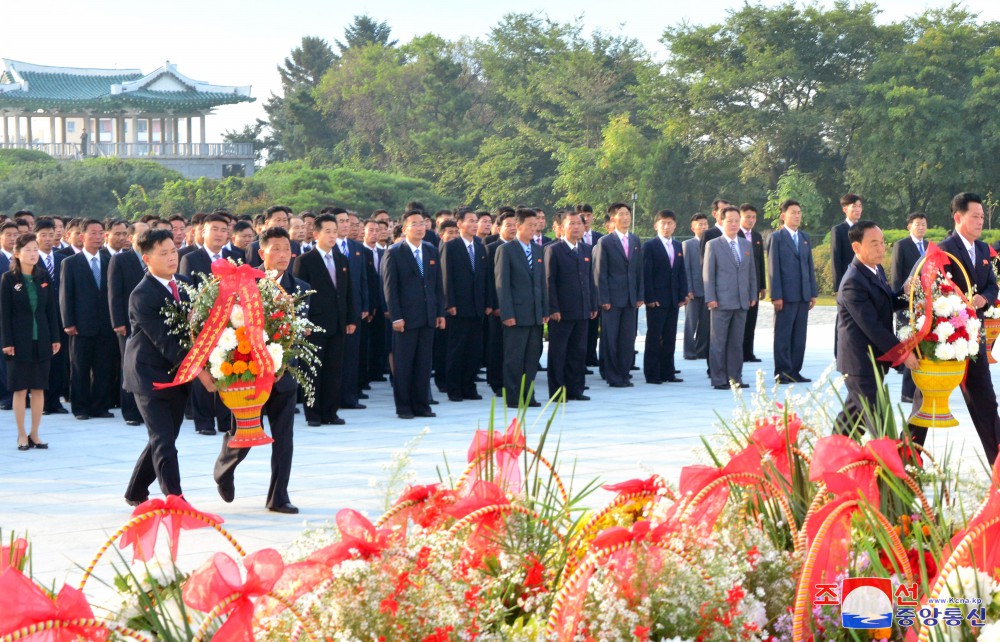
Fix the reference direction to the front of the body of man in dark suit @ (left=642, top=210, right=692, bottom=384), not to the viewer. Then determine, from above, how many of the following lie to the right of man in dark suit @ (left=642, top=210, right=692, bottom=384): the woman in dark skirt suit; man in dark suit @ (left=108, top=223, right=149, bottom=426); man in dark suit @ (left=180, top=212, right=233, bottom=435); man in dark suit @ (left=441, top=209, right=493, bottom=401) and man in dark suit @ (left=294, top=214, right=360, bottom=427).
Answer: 5

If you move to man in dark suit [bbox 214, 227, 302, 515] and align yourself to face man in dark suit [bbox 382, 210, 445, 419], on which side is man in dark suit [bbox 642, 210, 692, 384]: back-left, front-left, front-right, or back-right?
front-right

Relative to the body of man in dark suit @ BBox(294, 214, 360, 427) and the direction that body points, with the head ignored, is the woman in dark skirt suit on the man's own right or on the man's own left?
on the man's own right

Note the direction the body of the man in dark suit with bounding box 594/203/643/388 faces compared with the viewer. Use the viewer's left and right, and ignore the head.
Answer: facing the viewer and to the right of the viewer

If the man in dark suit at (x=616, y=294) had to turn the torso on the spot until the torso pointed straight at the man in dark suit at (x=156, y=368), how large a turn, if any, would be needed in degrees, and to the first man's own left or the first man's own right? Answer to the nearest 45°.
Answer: approximately 45° to the first man's own right

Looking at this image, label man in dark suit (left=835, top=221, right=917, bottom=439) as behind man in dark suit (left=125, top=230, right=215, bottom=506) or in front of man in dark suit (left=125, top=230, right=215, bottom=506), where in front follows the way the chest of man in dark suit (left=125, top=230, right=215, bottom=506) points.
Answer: in front

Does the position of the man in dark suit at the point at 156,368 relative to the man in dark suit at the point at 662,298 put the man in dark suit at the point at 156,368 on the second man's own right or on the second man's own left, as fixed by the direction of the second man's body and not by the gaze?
on the second man's own right

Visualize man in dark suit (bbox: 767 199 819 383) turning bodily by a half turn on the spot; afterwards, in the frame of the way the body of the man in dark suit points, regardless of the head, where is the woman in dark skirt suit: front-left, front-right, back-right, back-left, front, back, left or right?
left

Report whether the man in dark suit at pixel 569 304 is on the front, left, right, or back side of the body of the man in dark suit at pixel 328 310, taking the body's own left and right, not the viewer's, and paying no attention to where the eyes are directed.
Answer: left

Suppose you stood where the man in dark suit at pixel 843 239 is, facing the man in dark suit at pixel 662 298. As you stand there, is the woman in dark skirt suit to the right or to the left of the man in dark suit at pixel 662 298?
left

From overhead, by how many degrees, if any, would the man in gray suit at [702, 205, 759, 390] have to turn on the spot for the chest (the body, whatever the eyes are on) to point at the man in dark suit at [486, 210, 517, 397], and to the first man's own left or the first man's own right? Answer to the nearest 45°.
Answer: approximately 135° to the first man's own right

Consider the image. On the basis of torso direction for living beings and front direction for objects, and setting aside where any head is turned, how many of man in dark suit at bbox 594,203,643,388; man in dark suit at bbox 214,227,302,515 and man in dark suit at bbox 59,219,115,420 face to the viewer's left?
0
